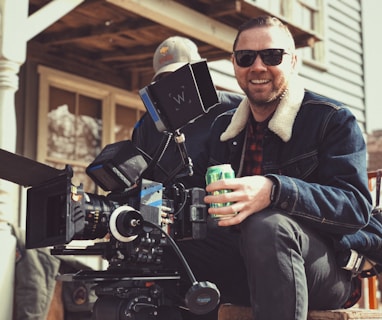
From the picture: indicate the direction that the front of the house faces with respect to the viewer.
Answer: facing the viewer and to the right of the viewer

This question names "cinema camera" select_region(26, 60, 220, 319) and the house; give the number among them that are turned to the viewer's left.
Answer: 1

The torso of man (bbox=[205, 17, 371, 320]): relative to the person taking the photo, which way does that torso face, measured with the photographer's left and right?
facing the viewer and to the left of the viewer

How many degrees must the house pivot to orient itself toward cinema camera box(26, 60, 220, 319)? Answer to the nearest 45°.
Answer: approximately 45° to its right

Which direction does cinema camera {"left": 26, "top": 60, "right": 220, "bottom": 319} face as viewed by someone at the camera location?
facing to the left of the viewer

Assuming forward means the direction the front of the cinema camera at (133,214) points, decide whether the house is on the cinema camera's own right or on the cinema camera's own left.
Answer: on the cinema camera's own right
